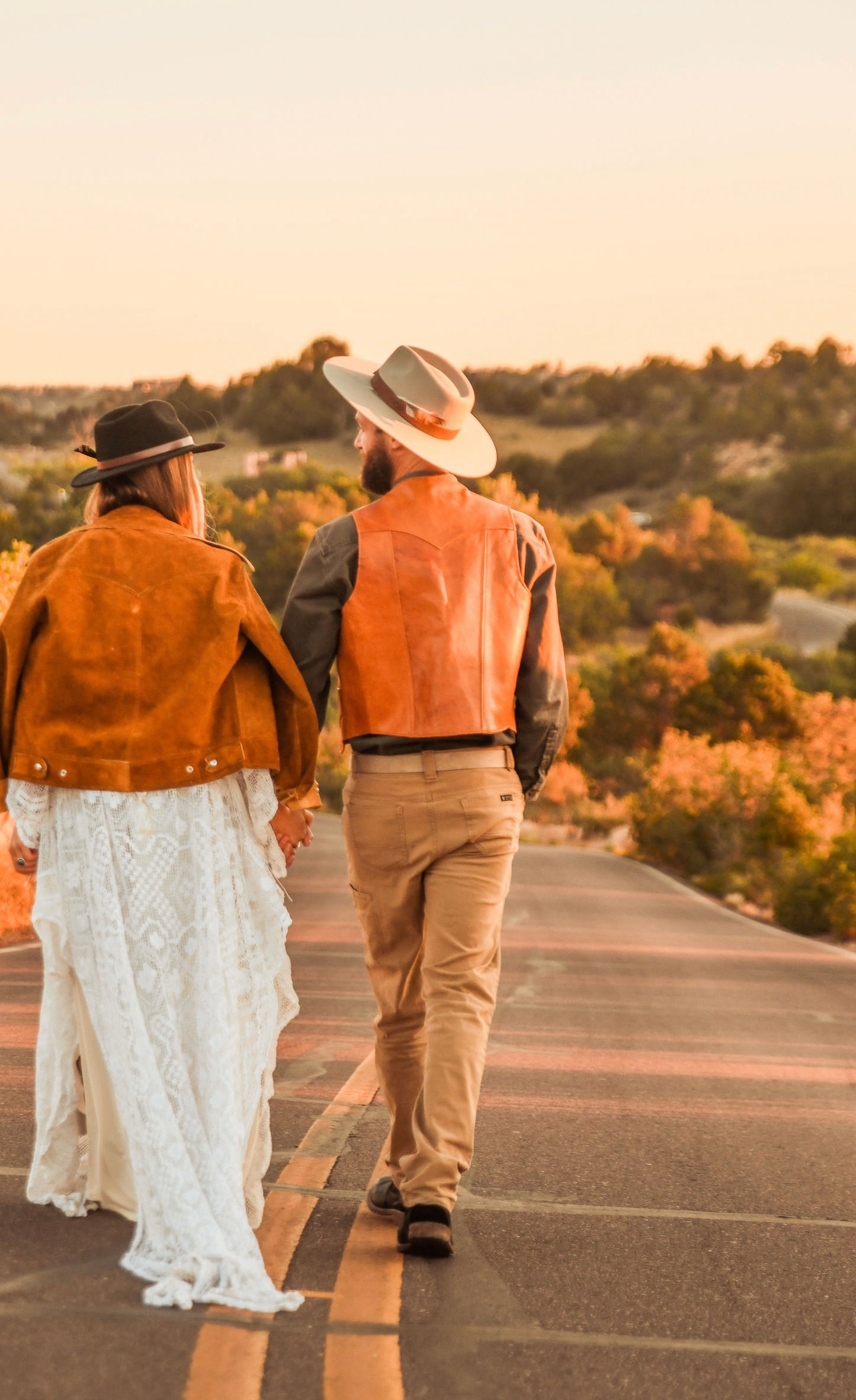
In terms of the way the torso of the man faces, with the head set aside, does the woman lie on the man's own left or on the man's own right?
on the man's own left

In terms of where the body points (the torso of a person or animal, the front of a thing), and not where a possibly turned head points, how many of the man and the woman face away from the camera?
2

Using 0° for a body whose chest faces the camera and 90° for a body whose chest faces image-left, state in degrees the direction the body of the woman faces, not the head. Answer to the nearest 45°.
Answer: approximately 180°

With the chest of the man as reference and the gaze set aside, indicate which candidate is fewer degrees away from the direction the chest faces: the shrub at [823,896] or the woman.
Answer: the shrub

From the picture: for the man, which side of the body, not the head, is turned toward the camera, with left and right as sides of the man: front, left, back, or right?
back

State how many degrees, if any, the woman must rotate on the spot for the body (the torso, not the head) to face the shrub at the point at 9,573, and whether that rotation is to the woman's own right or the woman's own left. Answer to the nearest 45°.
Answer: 0° — they already face it

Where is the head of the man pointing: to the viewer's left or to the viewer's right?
to the viewer's left

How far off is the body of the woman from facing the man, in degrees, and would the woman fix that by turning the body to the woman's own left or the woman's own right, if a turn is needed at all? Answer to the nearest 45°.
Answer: approximately 90° to the woman's own right

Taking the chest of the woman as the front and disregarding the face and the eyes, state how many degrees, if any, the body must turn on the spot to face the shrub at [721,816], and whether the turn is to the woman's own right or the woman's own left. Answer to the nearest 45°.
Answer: approximately 45° to the woman's own right

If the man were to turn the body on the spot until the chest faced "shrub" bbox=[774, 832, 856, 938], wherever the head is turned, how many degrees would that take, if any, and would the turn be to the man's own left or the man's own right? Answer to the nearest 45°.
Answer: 0° — they already face it

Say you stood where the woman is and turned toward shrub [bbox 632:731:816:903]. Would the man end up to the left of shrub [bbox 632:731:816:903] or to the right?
right
